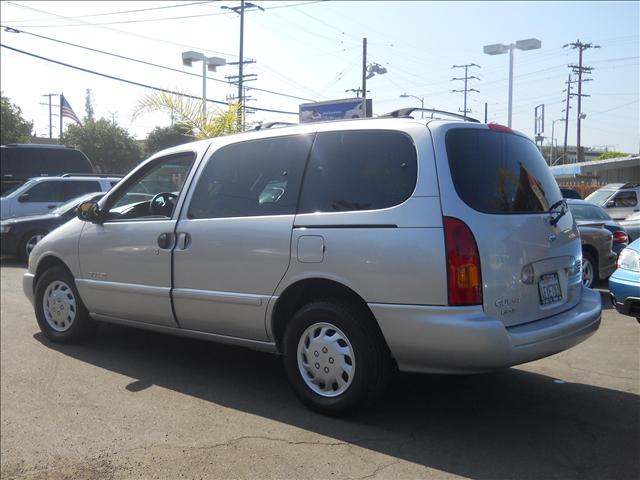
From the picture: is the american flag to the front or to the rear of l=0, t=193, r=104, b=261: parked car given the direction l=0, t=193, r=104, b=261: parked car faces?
to the rear

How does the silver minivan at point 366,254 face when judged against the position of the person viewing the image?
facing away from the viewer and to the left of the viewer

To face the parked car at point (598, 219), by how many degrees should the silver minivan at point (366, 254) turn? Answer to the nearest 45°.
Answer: approximately 90° to its right

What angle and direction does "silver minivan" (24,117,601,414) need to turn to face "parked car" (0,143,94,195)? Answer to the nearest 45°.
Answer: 0° — it already faces it

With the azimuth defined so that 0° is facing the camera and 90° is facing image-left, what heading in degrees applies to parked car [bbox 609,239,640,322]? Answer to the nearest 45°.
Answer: approximately 45°
